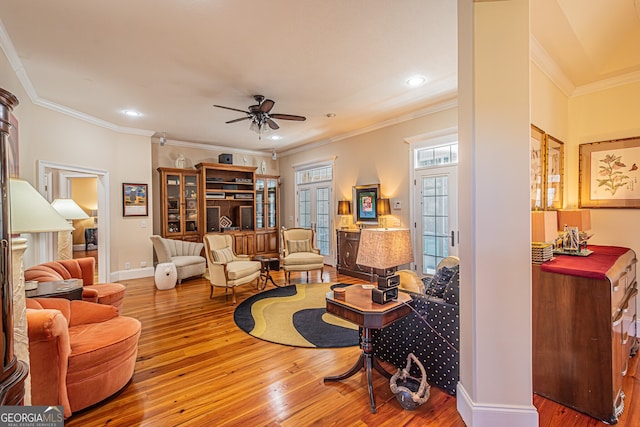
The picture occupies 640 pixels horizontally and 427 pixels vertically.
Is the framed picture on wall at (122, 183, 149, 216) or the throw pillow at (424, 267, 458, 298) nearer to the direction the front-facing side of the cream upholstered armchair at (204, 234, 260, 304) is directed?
the throw pillow

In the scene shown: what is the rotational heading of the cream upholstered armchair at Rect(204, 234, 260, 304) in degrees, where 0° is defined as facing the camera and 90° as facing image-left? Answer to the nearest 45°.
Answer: approximately 315°

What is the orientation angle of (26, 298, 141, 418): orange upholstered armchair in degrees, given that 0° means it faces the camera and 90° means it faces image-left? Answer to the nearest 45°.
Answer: approximately 315°

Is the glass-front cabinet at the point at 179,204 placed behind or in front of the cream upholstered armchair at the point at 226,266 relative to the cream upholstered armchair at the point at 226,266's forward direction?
behind

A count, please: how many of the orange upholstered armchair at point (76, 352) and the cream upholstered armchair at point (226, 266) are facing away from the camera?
0

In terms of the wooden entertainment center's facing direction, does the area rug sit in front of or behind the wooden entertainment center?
in front

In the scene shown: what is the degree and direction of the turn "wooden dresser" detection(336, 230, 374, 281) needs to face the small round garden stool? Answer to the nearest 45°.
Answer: approximately 45° to its right

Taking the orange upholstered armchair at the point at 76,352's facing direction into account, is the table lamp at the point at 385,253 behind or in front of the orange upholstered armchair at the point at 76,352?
in front
